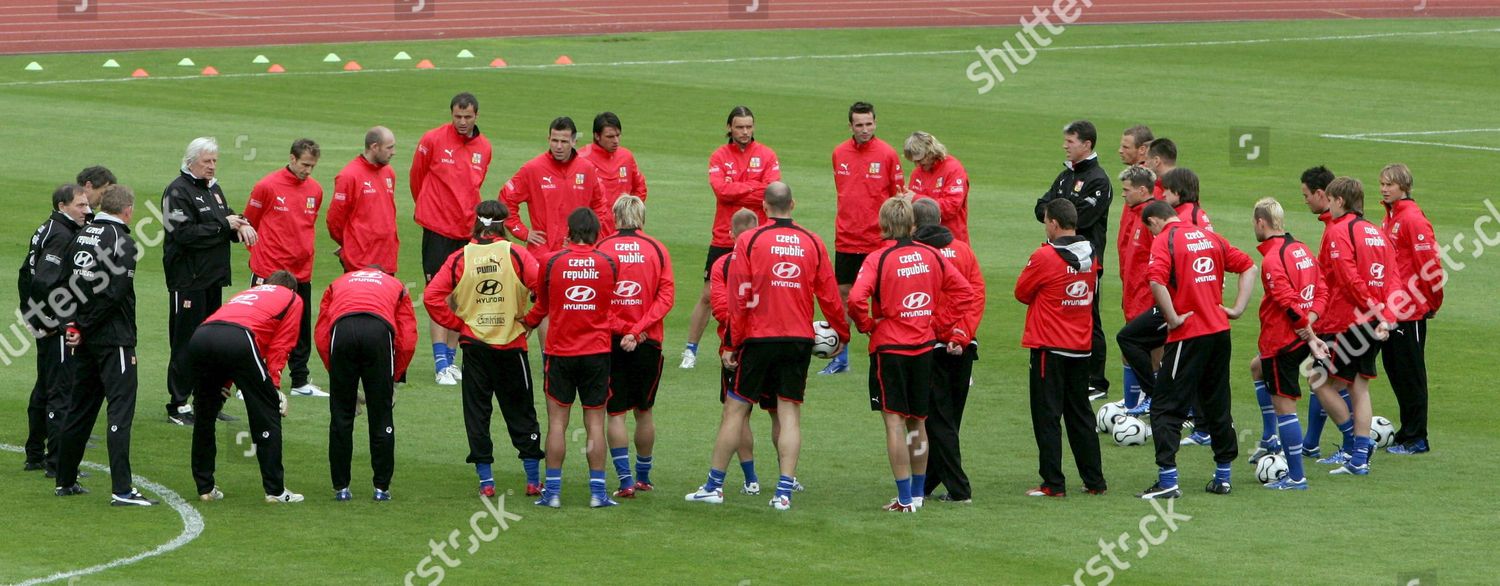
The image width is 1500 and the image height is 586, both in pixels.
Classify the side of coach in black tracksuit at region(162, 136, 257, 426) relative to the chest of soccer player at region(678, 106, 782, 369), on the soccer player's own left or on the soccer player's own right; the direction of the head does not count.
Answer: on the soccer player's own right

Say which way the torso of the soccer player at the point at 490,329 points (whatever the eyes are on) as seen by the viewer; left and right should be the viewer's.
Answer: facing away from the viewer

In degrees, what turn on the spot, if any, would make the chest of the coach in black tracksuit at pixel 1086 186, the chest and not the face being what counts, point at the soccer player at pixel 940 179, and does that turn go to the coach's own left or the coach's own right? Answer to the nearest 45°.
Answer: approximately 45° to the coach's own right

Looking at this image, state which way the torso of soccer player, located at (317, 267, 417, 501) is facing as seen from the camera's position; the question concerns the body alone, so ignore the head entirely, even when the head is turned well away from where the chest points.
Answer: away from the camera

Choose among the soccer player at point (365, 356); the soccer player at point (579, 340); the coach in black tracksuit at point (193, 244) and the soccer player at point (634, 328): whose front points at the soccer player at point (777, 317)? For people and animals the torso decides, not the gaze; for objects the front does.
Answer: the coach in black tracksuit

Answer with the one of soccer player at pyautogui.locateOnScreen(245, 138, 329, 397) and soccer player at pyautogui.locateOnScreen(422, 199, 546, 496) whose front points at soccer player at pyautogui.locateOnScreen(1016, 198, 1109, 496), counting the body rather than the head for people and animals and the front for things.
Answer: soccer player at pyautogui.locateOnScreen(245, 138, 329, 397)

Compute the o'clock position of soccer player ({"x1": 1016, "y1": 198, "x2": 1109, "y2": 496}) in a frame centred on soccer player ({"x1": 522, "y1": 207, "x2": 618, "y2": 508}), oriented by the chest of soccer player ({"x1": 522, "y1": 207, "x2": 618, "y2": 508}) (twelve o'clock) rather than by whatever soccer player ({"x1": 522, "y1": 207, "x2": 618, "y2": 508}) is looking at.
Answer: soccer player ({"x1": 1016, "y1": 198, "x2": 1109, "y2": 496}) is roughly at 3 o'clock from soccer player ({"x1": 522, "y1": 207, "x2": 618, "y2": 508}).

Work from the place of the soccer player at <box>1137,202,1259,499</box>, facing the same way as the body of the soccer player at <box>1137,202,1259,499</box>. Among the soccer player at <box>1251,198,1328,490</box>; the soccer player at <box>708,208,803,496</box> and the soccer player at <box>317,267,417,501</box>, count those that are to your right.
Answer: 1

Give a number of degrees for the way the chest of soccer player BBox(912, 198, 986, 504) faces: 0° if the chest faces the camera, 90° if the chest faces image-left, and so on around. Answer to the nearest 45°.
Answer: approximately 135°

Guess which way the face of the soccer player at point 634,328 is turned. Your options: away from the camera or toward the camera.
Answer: away from the camera

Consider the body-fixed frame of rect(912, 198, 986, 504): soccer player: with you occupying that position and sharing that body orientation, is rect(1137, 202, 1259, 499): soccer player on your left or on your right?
on your right

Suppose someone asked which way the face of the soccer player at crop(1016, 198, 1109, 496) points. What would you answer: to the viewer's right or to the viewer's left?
to the viewer's left
